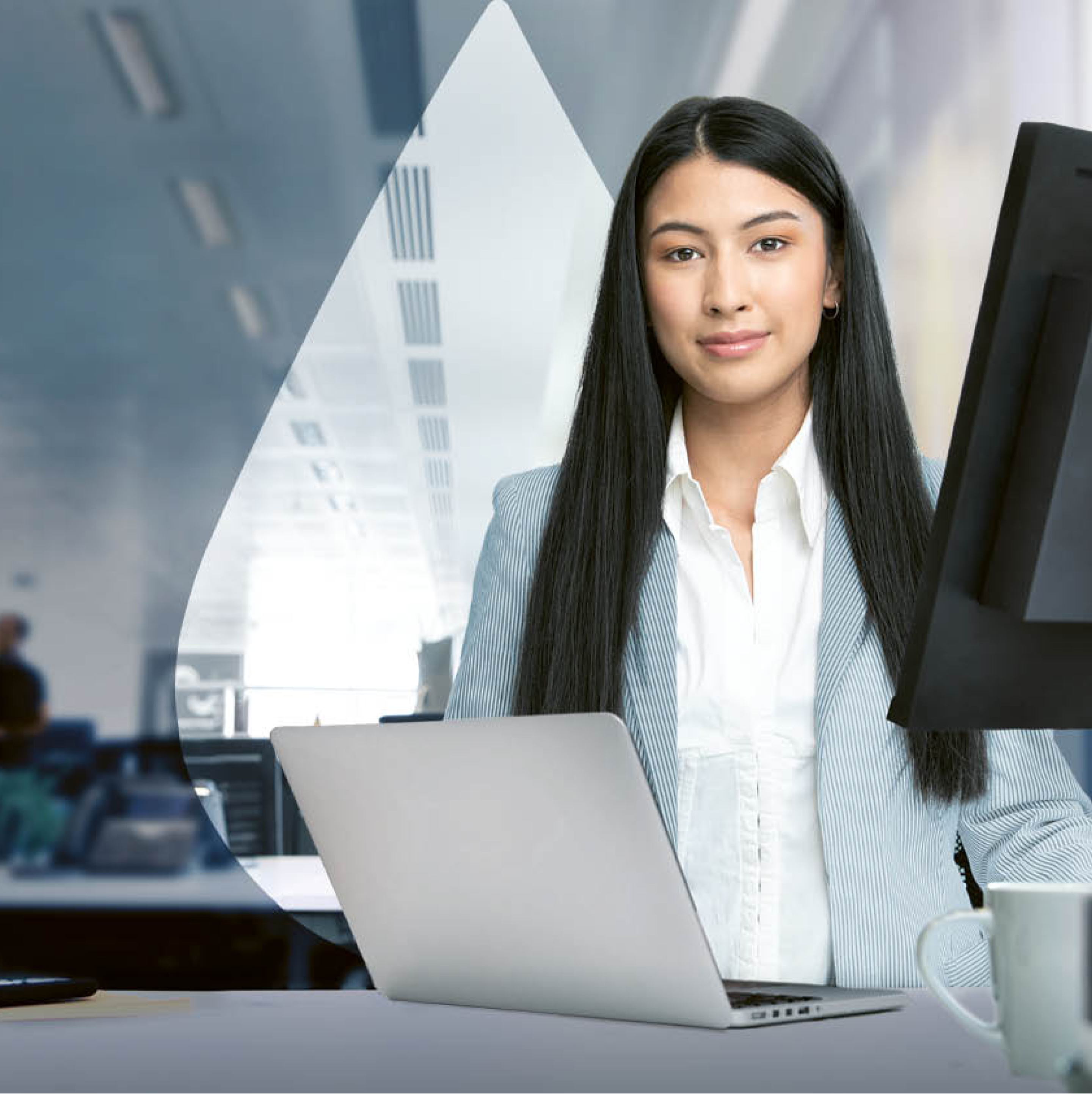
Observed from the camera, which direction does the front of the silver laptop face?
facing away from the viewer and to the right of the viewer

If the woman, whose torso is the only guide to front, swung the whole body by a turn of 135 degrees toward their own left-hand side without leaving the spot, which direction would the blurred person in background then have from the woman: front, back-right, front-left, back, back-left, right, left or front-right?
left

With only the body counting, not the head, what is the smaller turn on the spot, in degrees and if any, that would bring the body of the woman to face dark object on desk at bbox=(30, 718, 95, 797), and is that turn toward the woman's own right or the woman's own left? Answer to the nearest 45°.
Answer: approximately 135° to the woman's own right

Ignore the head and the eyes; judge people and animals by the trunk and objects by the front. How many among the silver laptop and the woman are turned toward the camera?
1

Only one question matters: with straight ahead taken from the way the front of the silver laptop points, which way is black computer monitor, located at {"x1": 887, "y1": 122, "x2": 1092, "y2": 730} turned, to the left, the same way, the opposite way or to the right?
to the left

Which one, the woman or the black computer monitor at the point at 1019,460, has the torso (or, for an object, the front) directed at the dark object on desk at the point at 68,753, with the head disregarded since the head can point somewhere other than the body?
the black computer monitor

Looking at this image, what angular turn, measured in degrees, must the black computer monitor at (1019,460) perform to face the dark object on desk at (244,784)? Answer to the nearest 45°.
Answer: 0° — it already faces it

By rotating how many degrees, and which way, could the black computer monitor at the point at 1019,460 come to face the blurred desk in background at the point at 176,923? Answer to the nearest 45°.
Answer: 0° — it already faces it

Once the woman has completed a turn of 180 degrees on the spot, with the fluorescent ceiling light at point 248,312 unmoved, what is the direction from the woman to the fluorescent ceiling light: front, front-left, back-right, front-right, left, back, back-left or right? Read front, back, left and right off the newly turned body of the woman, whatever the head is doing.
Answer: front-left

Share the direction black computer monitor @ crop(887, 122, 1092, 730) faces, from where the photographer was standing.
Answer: facing away from the viewer and to the left of the viewer

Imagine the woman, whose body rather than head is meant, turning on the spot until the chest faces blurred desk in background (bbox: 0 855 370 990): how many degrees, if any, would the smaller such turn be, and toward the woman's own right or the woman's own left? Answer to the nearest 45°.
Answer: approximately 135° to the woman's own right
